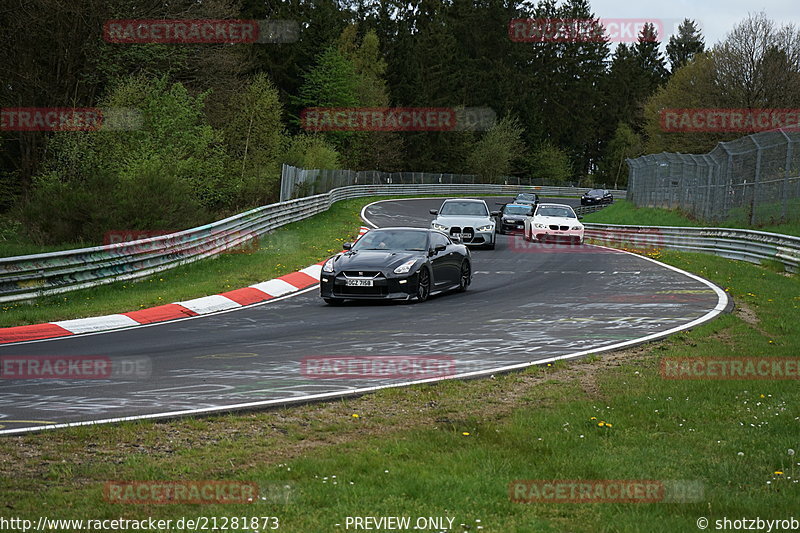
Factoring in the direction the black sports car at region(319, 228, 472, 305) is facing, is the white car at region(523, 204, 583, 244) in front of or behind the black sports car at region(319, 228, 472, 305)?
behind

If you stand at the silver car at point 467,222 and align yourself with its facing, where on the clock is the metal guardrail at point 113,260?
The metal guardrail is roughly at 1 o'clock from the silver car.

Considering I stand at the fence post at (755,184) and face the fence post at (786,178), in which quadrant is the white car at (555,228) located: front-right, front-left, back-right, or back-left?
back-right

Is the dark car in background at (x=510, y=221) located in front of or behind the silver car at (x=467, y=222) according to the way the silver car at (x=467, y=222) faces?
behind

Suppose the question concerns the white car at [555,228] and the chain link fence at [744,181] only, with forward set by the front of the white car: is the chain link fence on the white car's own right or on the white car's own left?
on the white car's own left

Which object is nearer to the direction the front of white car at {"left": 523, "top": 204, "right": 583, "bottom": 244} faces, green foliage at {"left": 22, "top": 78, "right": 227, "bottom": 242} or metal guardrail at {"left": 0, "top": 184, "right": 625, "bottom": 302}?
the metal guardrail

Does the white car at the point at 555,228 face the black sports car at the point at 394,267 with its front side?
yes

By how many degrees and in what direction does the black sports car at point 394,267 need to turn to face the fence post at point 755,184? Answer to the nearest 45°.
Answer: approximately 180°

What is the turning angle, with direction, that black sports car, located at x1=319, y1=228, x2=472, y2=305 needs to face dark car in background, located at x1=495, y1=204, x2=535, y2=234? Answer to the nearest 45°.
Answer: approximately 135° to its right

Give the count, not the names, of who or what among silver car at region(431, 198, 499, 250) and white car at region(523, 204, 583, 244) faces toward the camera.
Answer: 2

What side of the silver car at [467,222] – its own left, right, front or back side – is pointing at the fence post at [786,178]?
left

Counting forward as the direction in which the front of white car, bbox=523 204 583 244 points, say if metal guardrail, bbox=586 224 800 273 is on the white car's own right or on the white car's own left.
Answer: on the white car's own left
